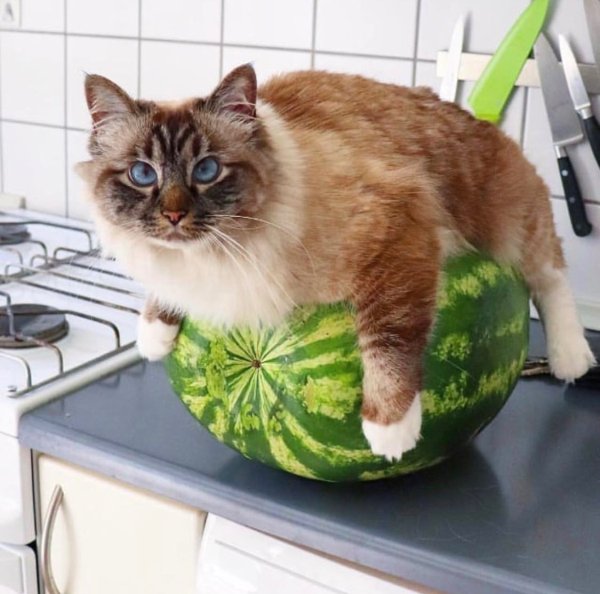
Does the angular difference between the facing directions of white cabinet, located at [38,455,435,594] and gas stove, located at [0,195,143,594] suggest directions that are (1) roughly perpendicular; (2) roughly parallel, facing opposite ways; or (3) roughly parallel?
roughly parallel

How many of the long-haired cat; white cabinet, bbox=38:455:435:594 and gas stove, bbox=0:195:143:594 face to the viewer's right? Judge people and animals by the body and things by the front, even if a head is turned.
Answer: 0

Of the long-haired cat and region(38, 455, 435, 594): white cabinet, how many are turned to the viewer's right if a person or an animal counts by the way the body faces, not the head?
0

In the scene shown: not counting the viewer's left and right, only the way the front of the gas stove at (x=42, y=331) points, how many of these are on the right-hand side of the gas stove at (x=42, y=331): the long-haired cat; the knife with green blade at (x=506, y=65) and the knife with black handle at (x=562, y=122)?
0

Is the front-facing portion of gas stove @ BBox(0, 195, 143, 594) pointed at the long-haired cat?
no

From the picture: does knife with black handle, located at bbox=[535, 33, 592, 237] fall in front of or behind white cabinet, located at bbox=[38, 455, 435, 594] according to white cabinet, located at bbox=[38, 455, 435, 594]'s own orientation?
behind

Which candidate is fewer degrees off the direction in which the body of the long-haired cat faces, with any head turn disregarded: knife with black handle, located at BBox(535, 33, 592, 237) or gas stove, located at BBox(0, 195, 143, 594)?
the gas stove

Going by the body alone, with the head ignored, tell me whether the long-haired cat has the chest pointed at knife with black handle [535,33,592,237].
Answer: no

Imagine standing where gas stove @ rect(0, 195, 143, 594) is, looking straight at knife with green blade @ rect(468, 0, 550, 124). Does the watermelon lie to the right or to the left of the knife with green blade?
right

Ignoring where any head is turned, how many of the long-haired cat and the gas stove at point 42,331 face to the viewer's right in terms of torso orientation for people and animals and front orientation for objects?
0

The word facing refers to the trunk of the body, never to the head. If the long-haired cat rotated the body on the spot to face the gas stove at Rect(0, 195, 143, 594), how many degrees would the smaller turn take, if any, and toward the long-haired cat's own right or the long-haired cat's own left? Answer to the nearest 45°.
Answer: approximately 90° to the long-haired cat's own right

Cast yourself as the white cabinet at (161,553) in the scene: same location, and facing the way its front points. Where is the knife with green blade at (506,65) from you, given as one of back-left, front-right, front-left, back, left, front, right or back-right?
back

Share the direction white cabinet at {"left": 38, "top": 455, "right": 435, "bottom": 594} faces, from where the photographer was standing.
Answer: facing the viewer and to the left of the viewer

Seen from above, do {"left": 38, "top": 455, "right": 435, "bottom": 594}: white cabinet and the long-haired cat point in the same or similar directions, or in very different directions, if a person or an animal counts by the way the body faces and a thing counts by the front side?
same or similar directions

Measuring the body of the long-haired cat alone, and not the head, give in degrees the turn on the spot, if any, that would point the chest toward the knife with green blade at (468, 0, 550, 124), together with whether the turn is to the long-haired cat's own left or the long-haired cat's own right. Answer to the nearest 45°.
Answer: approximately 180°
